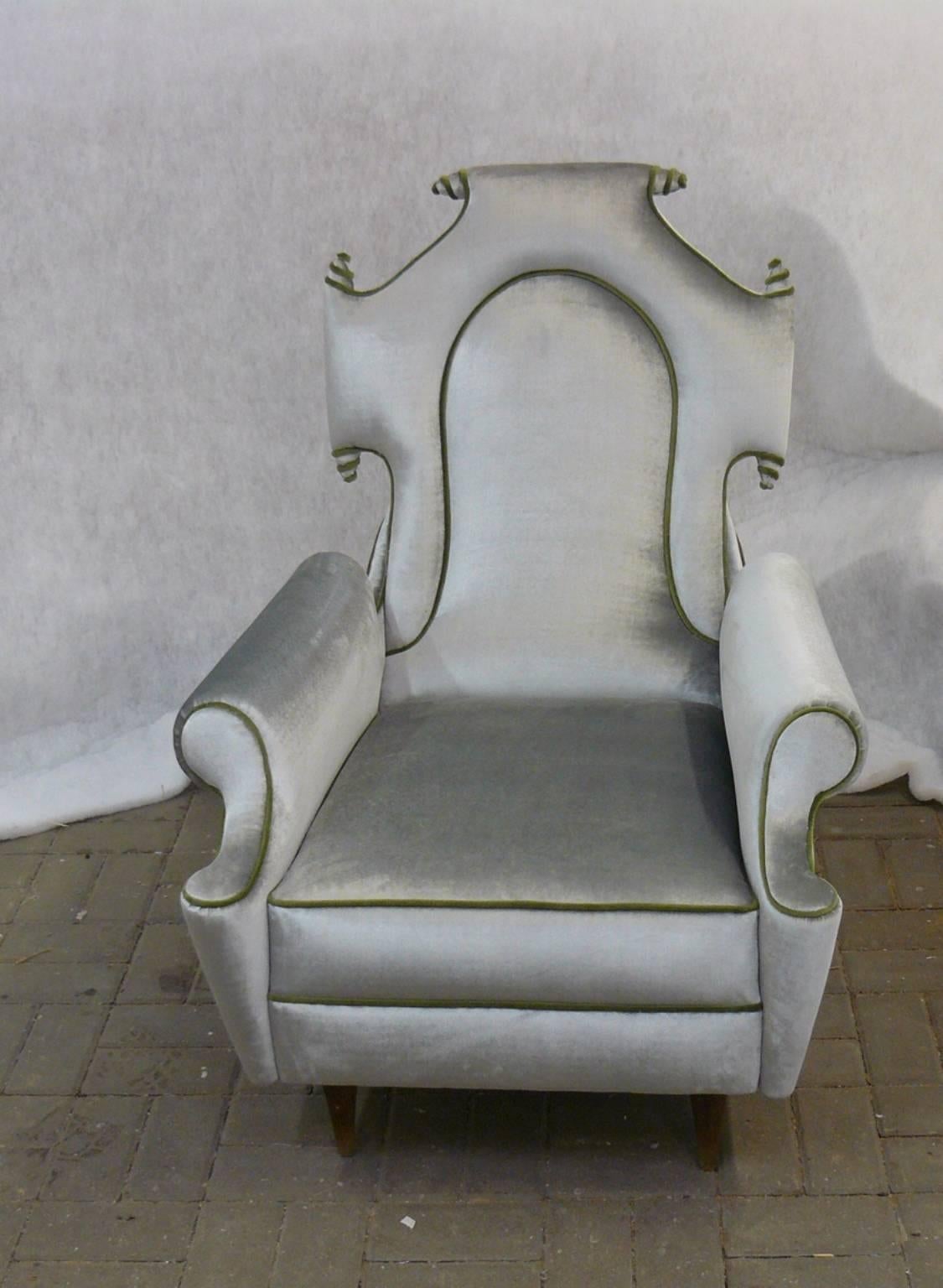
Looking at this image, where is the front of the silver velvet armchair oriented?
toward the camera
